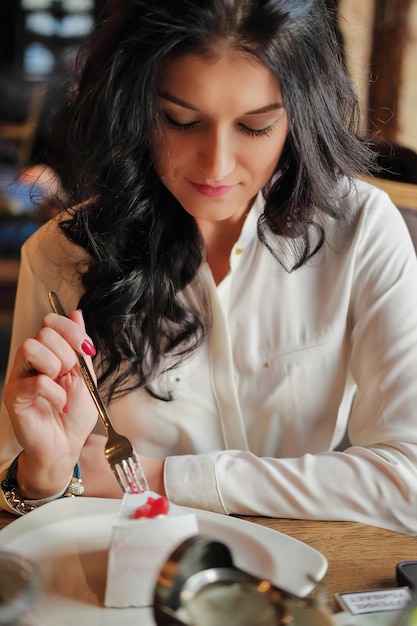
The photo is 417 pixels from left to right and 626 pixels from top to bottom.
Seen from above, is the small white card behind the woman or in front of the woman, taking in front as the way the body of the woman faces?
in front

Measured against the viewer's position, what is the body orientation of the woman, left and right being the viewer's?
facing the viewer

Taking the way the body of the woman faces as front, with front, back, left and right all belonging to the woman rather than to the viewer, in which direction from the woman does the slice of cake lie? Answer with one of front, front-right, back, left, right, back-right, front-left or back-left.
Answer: front
